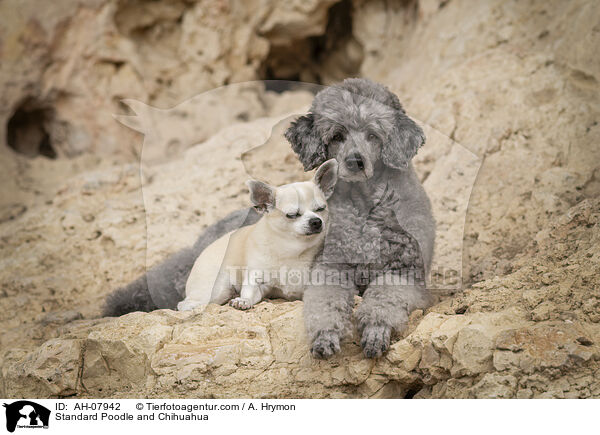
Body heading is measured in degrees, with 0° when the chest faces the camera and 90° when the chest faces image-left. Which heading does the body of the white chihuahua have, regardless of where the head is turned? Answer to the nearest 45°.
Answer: approximately 315°
